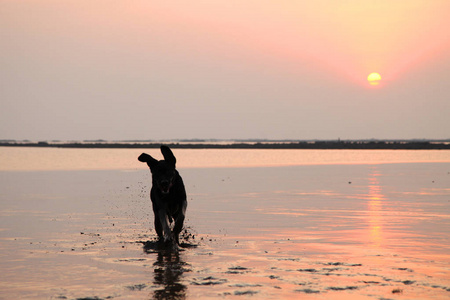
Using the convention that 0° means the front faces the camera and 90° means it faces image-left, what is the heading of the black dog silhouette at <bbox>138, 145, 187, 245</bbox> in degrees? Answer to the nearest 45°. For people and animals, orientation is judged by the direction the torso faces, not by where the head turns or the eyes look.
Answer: approximately 0°
